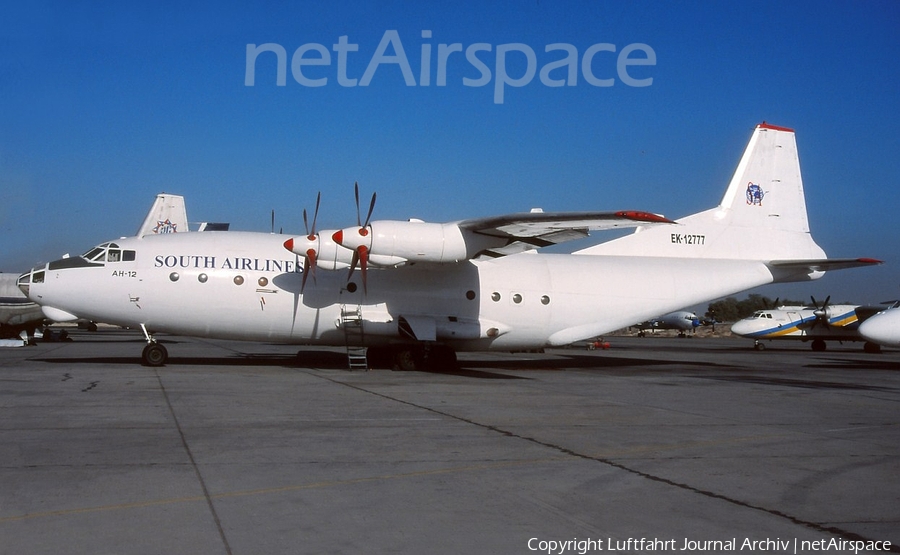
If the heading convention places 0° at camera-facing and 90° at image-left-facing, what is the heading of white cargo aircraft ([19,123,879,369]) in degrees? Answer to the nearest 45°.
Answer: approximately 90°

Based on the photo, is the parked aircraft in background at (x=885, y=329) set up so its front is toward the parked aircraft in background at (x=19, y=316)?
yes

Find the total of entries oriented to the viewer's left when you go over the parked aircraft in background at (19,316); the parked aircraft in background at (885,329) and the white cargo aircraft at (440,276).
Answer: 3

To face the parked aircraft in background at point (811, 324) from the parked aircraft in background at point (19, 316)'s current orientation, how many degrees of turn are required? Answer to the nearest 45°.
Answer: approximately 180°

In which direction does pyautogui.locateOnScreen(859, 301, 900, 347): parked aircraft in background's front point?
to the viewer's left

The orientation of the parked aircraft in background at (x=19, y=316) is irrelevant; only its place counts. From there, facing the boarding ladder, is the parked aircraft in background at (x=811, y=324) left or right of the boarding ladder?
left

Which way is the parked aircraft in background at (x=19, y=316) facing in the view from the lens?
facing to the left of the viewer

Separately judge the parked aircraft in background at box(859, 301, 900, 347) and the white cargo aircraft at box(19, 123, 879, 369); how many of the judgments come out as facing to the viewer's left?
2

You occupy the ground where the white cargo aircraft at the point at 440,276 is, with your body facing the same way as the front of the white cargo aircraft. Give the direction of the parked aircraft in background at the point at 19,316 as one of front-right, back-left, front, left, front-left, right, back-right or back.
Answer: front-right

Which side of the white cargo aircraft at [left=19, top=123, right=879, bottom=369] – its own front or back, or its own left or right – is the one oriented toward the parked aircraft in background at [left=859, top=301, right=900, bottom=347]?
back
